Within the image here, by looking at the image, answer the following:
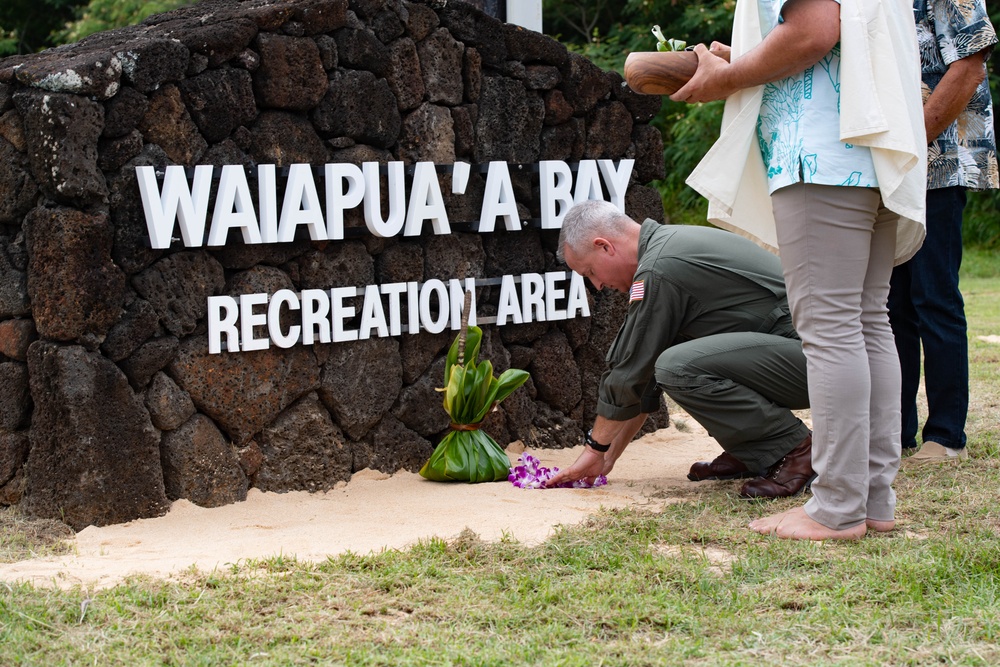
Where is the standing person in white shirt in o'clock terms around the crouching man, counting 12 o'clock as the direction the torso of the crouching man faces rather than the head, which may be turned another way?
The standing person in white shirt is roughly at 8 o'clock from the crouching man.

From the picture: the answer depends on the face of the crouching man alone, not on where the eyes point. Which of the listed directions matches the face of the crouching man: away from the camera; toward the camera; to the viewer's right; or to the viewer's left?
to the viewer's left

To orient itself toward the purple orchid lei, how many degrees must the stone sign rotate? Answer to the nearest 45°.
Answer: approximately 45° to its left

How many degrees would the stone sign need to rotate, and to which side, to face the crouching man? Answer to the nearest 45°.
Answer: approximately 45° to its left

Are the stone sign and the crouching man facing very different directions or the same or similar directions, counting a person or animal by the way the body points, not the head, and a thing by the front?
very different directions

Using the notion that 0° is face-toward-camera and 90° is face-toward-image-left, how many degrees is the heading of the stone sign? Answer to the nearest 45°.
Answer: approximately 315°

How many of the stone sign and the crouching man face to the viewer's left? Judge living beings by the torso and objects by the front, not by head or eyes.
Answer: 1

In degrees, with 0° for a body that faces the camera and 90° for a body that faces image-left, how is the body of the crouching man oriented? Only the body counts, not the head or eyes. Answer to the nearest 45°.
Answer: approximately 90°
